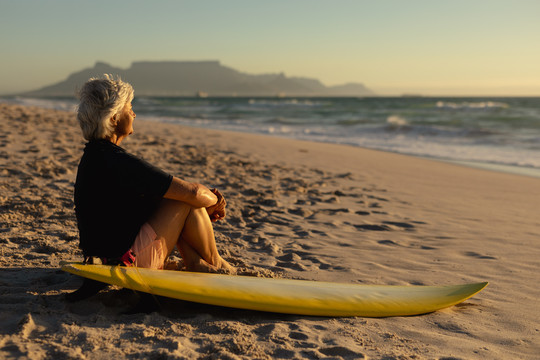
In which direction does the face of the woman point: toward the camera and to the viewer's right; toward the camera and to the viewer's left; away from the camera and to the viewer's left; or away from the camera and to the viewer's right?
away from the camera and to the viewer's right

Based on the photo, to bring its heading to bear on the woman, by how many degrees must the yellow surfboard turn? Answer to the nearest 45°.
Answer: approximately 180°

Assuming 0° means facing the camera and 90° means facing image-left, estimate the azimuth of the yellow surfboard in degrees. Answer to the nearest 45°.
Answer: approximately 270°
